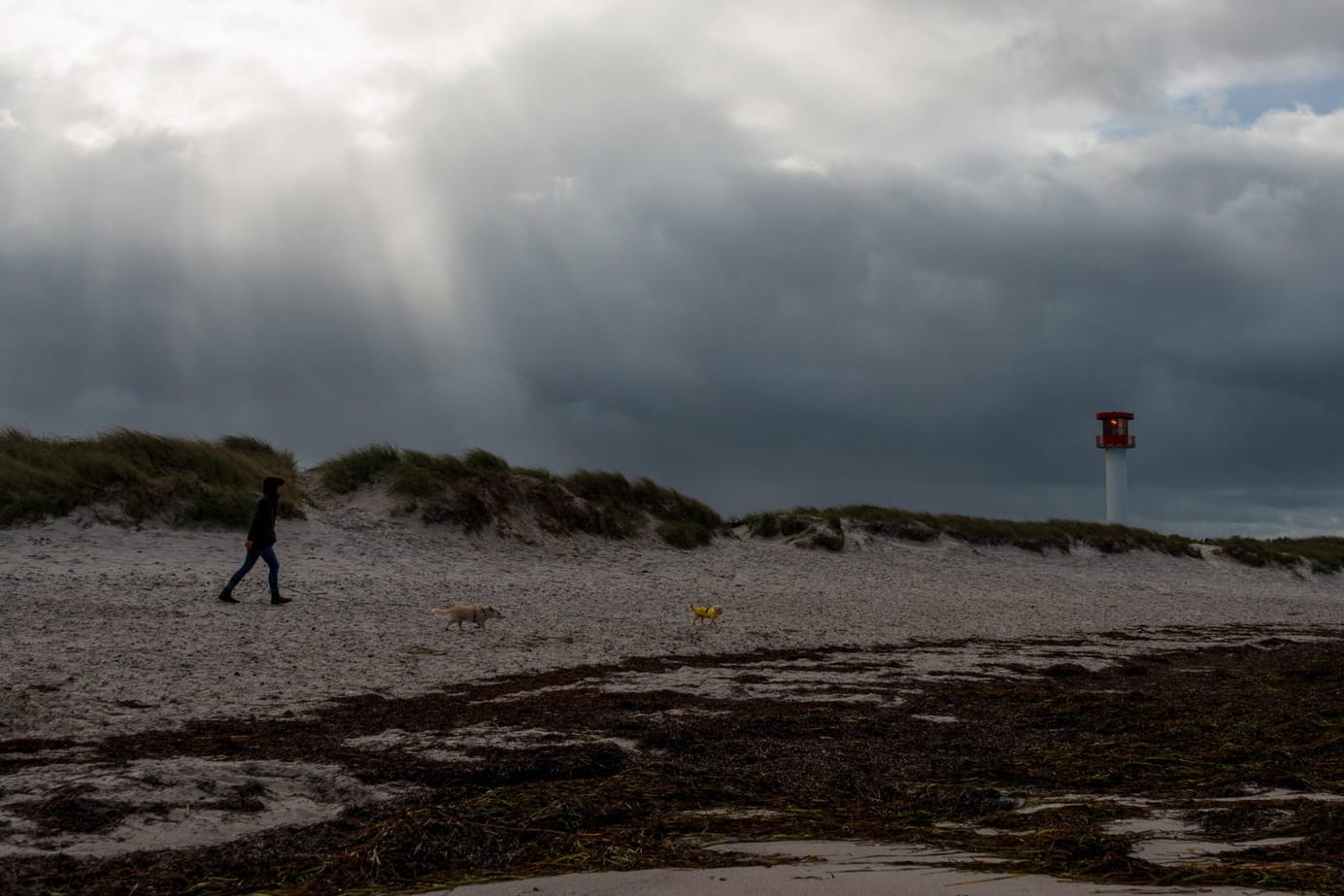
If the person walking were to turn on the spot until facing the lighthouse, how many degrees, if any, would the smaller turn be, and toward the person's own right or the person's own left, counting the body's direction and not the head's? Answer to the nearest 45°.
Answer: approximately 45° to the person's own left

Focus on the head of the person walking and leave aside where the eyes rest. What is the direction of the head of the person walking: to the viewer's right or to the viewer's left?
to the viewer's right

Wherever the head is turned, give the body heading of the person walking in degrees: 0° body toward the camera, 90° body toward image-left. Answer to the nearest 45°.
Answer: approximately 270°
